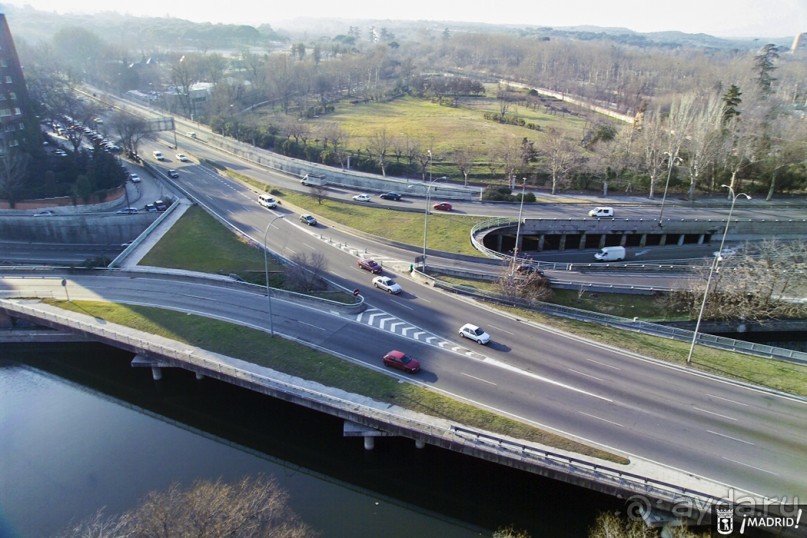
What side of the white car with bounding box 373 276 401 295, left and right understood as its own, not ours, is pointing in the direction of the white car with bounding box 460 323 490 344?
front

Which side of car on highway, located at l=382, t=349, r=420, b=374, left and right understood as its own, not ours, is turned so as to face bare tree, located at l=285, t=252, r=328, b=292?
back

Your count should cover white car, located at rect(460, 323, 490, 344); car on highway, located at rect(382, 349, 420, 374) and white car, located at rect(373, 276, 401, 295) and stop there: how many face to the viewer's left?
0

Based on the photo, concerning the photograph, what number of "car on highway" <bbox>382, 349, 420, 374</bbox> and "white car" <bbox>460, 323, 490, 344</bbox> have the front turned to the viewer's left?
0

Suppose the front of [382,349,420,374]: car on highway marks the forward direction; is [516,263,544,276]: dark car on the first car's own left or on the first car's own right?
on the first car's own left

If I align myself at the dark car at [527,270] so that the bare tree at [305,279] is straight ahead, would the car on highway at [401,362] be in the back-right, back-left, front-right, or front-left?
front-left

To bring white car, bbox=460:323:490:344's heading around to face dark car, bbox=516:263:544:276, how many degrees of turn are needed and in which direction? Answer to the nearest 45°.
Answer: approximately 135° to its left

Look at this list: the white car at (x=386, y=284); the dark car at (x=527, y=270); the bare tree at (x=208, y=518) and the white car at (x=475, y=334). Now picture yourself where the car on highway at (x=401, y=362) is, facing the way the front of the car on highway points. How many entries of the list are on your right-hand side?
1

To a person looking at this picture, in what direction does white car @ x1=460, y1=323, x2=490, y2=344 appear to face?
facing the viewer and to the right of the viewer

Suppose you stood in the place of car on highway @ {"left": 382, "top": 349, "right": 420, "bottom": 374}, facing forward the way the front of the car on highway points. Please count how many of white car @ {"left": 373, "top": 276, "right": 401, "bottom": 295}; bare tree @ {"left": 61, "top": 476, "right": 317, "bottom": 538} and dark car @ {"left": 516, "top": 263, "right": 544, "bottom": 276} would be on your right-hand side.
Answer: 1

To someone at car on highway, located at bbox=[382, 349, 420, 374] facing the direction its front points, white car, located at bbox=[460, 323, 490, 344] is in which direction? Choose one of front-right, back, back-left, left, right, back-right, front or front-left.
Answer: left

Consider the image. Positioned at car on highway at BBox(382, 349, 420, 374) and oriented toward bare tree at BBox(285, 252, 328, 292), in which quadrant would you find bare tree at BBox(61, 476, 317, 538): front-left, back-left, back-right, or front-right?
back-left

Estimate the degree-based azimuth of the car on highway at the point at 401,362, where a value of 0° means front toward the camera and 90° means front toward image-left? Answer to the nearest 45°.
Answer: approximately 315°

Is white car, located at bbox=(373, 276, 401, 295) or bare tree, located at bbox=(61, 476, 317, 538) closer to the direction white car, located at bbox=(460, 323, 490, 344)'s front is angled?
the bare tree

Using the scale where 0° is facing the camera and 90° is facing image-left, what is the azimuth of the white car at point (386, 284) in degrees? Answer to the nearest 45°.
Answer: approximately 315°

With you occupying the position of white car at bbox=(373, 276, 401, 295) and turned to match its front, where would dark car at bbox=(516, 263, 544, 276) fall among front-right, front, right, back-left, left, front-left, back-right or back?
front-left

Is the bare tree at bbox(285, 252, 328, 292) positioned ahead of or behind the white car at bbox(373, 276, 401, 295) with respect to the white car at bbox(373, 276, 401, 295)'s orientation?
behind

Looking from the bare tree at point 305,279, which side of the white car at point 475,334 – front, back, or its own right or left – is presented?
back
